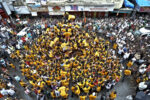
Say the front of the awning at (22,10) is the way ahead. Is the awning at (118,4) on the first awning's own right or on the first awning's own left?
on the first awning's own left

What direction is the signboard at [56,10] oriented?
toward the camera

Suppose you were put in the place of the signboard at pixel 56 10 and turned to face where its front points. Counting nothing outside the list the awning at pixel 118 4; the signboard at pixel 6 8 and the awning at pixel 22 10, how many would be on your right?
2

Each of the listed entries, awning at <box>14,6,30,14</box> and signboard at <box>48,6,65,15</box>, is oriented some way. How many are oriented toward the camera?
2

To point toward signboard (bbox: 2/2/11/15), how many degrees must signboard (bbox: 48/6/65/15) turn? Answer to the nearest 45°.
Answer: approximately 90° to its right

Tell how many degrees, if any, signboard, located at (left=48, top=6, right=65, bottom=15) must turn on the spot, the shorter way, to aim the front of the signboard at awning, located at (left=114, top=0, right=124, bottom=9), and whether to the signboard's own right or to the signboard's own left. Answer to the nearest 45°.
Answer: approximately 90° to the signboard's own left

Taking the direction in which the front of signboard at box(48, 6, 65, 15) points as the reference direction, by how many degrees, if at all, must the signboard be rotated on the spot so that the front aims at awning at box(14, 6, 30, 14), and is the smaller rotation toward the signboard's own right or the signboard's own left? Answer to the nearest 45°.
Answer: approximately 90° to the signboard's own right

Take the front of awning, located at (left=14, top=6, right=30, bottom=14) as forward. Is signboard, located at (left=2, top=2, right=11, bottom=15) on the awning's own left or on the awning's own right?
on the awning's own right

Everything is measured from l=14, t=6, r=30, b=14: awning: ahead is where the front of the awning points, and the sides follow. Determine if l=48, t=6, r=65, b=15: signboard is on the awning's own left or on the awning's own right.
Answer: on the awning's own left
